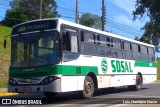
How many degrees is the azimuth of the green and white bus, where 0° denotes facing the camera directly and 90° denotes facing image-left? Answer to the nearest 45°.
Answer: approximately 45°

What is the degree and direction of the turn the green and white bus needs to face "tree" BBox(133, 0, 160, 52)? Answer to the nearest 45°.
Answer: approximately 180°
